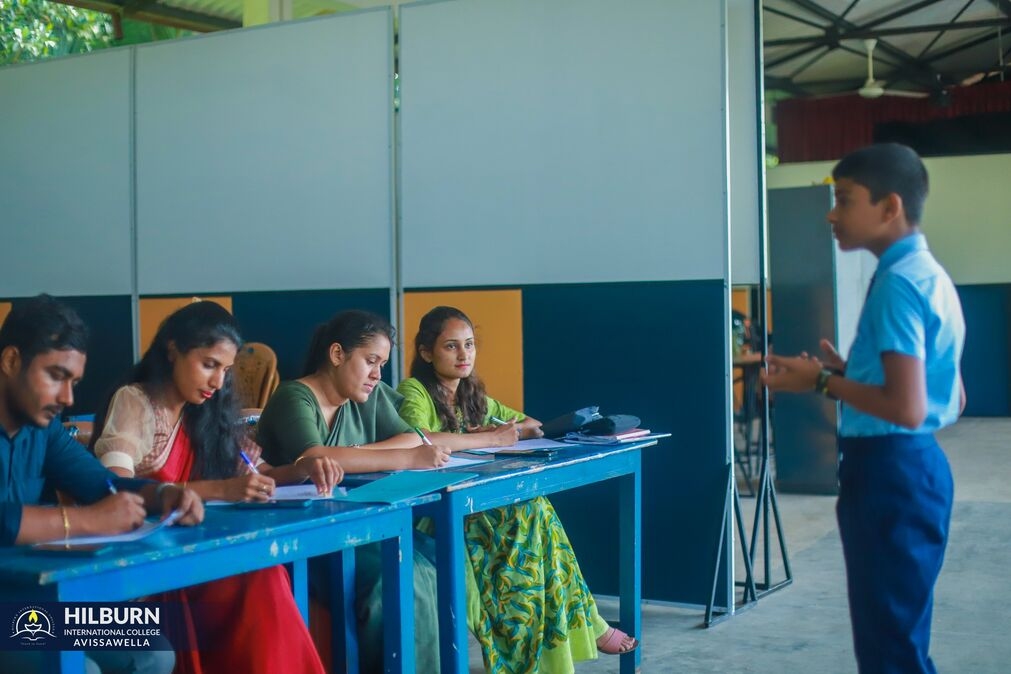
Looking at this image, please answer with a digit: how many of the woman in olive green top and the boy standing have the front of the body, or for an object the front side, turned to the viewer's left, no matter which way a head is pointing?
1

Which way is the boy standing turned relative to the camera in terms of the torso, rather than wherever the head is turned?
to the viewer's left

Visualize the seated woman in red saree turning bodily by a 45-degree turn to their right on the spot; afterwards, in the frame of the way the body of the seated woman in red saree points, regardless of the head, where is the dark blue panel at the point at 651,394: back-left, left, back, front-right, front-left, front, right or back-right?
back-left

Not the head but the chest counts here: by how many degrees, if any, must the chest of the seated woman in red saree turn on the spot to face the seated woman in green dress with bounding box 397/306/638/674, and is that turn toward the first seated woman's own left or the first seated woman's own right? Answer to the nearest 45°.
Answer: approximately 90° to the first seated woman's own left

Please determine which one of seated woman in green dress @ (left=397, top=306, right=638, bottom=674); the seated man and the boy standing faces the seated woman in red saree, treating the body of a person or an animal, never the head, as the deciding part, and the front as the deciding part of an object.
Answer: the boy standing

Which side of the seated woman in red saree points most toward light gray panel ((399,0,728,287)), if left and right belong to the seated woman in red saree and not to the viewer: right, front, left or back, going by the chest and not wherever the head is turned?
left

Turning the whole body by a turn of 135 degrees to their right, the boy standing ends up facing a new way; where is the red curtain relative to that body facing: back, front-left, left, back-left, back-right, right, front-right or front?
front-left

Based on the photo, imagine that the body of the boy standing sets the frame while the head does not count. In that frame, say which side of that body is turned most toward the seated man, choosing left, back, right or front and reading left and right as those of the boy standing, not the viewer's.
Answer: front

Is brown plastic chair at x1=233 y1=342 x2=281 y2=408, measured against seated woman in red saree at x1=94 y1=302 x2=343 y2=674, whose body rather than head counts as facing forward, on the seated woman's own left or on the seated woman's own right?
on the seated woman's own left

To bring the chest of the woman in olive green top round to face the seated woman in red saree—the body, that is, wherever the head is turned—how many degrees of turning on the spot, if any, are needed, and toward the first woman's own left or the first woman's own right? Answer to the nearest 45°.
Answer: approximately 90° to the first woman's own right

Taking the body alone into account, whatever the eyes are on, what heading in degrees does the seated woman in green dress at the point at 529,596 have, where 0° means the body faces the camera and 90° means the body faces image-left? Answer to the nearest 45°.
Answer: approximately 315°
